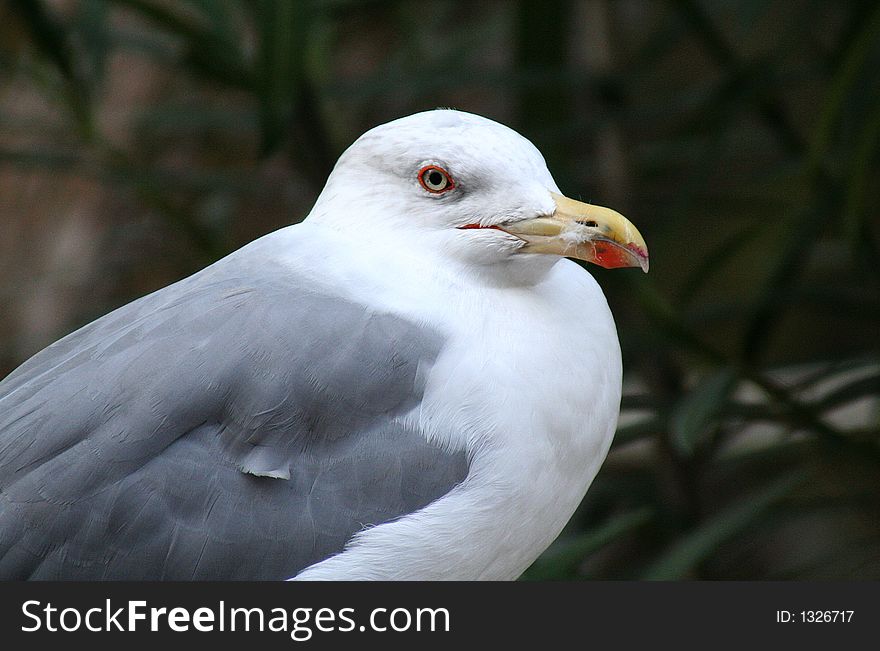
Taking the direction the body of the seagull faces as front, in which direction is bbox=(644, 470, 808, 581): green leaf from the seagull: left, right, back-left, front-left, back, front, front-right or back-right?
front-left

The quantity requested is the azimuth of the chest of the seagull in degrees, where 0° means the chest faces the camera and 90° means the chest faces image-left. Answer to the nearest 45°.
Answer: approximately 270°
